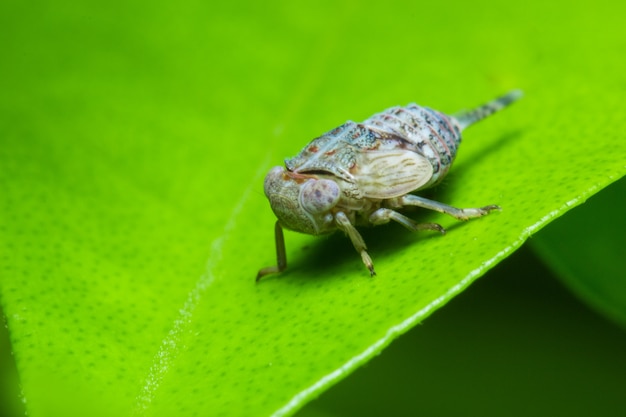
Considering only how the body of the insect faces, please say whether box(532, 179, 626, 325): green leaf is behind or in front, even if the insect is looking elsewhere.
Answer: behind

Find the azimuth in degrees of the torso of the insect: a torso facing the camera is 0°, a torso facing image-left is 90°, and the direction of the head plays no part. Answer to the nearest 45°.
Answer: approximately 45°
